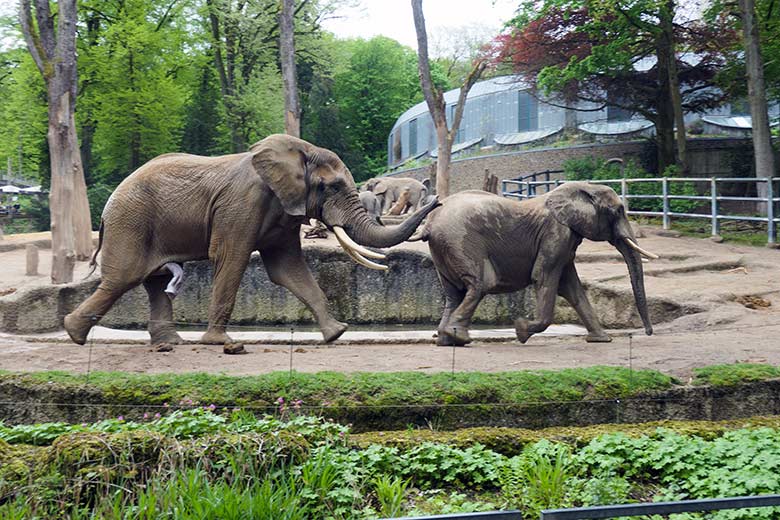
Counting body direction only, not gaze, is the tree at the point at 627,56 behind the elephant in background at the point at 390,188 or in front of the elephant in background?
behind

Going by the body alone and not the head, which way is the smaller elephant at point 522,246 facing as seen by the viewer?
to the viewer's right

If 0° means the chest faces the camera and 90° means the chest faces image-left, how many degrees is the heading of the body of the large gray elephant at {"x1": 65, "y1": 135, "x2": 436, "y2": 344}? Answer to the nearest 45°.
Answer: approximately 270°

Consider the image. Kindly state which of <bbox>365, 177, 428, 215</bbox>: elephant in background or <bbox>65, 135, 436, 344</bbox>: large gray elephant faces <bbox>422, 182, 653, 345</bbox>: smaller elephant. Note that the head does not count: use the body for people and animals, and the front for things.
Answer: the large gray elephant

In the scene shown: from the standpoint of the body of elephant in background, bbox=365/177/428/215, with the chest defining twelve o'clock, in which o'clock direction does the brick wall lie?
The brick wall is roughly at 5 o'clock from the elephant in background.

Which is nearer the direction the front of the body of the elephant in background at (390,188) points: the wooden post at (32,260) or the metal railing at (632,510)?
the wooden post

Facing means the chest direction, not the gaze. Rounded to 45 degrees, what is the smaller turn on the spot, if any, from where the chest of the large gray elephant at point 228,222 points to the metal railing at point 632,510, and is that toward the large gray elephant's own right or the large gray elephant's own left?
approximately 90° to the large gray elephant's own right

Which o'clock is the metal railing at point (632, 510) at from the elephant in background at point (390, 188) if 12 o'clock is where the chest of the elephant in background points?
The metal railing is roughly at 9 o'clock from the elephant in background.

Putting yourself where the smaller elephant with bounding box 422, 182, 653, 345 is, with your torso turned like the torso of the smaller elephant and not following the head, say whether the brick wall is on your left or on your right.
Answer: on your left

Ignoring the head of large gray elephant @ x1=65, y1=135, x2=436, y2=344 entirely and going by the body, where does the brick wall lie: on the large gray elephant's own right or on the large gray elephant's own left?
on the large gray elephant's own left

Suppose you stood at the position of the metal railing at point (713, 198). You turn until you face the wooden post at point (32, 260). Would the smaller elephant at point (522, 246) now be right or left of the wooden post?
left

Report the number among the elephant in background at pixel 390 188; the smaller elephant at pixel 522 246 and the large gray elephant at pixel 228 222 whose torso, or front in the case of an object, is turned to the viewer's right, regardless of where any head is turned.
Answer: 2

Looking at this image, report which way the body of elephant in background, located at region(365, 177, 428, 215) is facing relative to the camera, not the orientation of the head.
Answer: to the viewer's left
